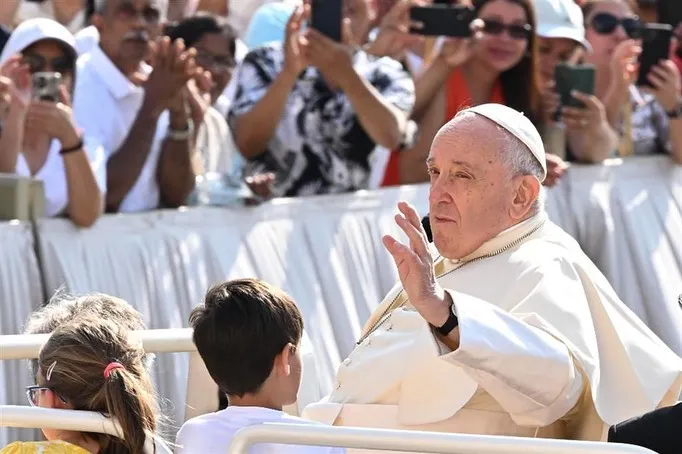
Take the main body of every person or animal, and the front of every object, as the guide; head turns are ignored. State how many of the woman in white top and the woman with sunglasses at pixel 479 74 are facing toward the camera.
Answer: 2

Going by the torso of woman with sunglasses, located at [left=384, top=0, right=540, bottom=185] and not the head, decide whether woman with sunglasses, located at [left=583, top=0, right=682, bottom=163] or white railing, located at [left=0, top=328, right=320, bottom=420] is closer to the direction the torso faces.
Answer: the white railing

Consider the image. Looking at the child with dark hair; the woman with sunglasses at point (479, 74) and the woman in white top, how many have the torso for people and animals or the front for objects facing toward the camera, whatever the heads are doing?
2

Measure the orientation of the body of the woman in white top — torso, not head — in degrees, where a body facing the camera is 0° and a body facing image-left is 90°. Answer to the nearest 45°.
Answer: approximately 0°

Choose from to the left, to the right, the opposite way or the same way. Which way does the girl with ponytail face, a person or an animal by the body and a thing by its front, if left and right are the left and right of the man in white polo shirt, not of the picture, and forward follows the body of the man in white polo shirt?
the opposite way

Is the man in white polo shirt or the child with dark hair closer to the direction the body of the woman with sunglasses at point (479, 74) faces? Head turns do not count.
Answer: the child with dark hair

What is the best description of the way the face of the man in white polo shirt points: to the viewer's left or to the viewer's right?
to the viewer's right

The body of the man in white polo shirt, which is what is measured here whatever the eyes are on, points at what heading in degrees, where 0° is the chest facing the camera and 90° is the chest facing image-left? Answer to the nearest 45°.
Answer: approximately 315°

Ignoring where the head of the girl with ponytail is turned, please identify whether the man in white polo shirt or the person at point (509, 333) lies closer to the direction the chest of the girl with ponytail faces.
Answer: the man in white polo shirt

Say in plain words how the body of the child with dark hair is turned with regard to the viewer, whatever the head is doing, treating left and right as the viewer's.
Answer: facing away from the viewer and to the right of the viewer
